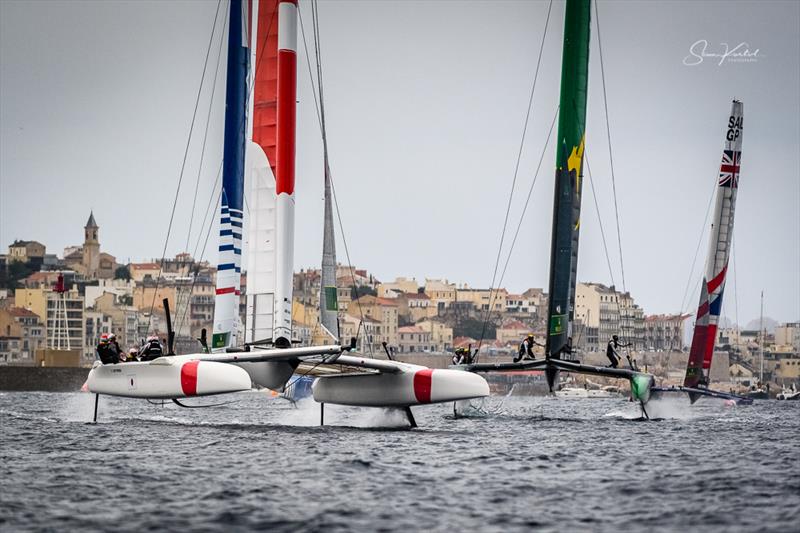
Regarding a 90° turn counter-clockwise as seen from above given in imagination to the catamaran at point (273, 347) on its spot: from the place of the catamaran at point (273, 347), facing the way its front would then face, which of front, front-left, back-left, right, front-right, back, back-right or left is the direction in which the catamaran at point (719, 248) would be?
front

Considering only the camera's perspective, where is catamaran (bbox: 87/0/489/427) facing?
facing the viewer and to the right of the viewer

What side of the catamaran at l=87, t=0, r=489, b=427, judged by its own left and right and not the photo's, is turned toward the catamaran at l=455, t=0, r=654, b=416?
left

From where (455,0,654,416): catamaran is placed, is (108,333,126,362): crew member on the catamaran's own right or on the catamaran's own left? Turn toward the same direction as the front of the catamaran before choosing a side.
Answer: on the catamaran's own right
